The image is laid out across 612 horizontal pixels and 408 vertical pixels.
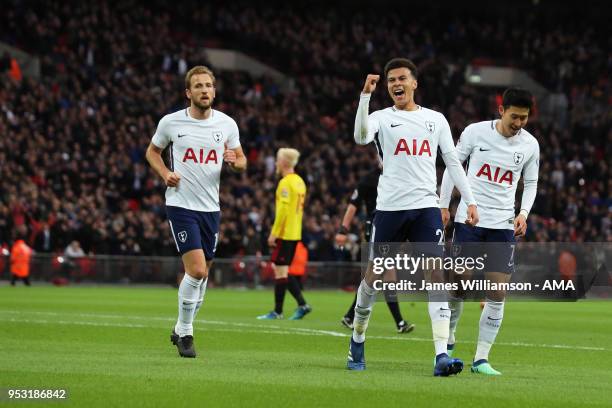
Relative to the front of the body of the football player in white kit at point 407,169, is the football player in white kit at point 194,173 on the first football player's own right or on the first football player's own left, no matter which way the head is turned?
on the first football player's own right

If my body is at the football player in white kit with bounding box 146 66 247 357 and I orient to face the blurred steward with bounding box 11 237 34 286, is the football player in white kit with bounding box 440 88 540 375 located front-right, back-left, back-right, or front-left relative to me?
back-right

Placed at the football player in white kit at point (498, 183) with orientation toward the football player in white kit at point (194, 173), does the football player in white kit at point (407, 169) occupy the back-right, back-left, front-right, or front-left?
front-left

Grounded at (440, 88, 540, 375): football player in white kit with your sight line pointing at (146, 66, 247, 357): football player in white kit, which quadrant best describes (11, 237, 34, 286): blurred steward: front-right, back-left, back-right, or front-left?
front-right

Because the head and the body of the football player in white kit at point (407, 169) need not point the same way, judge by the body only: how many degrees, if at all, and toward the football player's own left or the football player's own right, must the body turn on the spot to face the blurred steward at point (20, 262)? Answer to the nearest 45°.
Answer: approximately 135° to the football player's own right

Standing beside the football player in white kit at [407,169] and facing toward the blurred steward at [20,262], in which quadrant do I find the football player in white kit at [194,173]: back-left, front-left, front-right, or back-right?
front-left

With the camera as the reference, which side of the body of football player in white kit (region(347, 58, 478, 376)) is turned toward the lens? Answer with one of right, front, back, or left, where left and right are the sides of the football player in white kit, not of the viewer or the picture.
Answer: front

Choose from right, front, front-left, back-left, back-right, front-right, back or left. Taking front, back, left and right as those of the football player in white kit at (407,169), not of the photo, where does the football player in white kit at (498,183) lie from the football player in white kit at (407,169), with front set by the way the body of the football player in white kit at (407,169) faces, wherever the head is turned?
back-left
